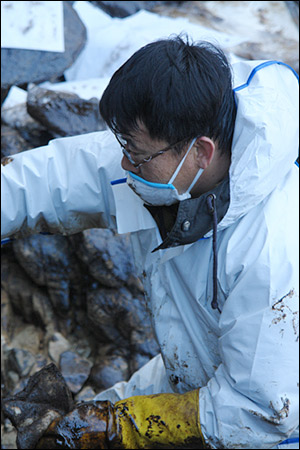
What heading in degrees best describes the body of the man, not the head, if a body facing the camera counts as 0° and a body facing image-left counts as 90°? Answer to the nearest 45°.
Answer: approximately 45°

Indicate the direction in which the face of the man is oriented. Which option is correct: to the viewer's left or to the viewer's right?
to the viewer's left

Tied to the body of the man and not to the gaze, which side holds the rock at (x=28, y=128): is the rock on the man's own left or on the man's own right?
on the man's own right

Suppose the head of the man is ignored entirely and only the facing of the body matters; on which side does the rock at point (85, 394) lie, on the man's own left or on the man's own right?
on the man's own right
